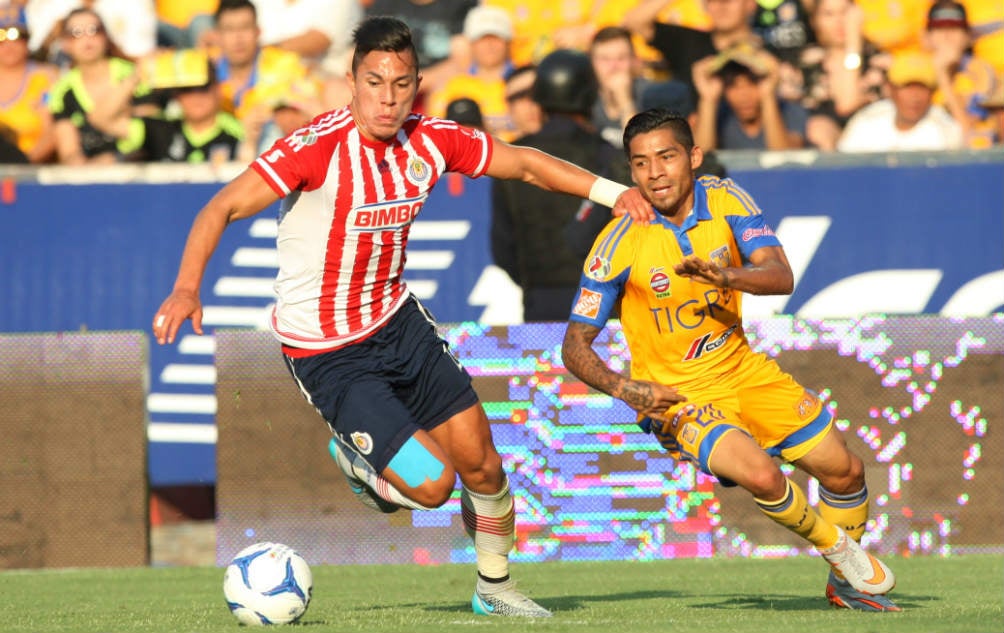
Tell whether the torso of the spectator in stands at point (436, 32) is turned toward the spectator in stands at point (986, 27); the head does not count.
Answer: no

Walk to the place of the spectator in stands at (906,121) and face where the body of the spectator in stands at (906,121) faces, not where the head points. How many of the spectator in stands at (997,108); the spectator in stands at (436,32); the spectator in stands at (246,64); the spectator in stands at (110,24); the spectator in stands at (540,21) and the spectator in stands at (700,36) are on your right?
5

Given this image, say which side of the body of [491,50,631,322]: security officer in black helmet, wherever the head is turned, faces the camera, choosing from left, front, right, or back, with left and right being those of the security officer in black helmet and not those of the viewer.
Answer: back

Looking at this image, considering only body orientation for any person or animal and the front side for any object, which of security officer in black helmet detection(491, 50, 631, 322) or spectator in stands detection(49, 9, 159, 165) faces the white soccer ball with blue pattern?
spectator in stands detection(49, 9, 159, 165)

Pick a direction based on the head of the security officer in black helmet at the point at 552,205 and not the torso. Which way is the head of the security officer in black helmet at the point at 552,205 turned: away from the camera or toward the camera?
away from the camera

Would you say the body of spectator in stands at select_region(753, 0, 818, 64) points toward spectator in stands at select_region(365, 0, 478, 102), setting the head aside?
no

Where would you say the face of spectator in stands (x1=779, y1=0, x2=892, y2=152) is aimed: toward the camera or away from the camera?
toward the camera

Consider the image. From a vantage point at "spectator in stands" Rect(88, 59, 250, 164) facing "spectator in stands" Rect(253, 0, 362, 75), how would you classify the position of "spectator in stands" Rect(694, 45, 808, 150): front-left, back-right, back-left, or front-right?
front-right

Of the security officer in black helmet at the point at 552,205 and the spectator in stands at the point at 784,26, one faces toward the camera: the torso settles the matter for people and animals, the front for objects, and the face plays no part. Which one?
the spectator in stands at the point at 784,26

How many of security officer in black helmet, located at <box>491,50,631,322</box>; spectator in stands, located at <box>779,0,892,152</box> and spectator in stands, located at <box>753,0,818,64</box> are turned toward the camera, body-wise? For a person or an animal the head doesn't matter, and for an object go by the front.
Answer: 2

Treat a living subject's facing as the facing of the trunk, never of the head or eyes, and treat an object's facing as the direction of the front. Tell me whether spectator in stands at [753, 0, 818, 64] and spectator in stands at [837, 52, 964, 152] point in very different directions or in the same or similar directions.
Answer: same or similar directions

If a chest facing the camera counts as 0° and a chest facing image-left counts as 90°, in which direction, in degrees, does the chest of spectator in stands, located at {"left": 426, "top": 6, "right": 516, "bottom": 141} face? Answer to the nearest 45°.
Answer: approximately 0°

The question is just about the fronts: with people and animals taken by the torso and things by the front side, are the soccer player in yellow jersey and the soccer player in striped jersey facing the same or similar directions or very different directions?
same or similar directions

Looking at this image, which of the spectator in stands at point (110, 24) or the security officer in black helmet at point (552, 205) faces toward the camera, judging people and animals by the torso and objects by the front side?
the spectator in stands at point (110, 24)

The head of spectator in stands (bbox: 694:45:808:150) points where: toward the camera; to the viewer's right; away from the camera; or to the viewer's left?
toward the camera

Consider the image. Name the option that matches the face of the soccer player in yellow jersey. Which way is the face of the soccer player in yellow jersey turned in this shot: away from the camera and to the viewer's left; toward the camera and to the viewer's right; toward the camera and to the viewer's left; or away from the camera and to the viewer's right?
toward the camera and to the viewer's left

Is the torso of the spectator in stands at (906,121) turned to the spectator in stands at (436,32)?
no

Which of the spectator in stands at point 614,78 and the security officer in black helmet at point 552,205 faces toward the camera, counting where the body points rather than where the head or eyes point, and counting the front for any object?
the spectator in stands at point 614,78

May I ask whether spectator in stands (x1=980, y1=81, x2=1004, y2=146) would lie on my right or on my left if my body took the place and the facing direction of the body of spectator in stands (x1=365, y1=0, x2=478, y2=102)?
on my left
